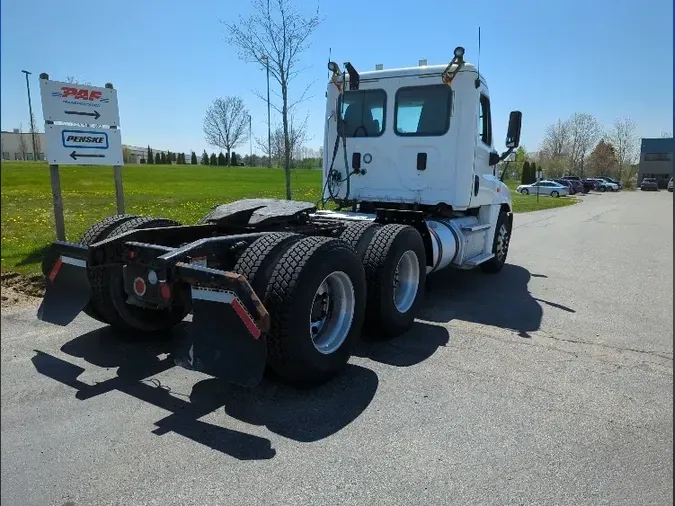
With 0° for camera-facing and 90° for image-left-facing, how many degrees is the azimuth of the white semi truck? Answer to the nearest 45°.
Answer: approximately 225°

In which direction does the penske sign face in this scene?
toward the camera

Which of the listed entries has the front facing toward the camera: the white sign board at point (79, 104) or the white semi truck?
the white sign board

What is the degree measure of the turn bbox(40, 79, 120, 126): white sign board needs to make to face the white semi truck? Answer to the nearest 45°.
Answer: approximately 45° to its left

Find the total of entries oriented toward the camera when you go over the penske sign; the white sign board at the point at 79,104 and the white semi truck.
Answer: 2

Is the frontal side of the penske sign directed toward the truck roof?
no

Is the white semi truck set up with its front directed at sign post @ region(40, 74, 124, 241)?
no

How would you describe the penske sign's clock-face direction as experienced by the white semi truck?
The penske sign is roughly at 9 o'clock from the white semi truck.

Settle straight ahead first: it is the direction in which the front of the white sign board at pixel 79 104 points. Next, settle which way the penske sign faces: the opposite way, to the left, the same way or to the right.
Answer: the same way

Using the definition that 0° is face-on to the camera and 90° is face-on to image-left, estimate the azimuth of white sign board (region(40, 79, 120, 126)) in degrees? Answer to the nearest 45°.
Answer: approximately 0°
